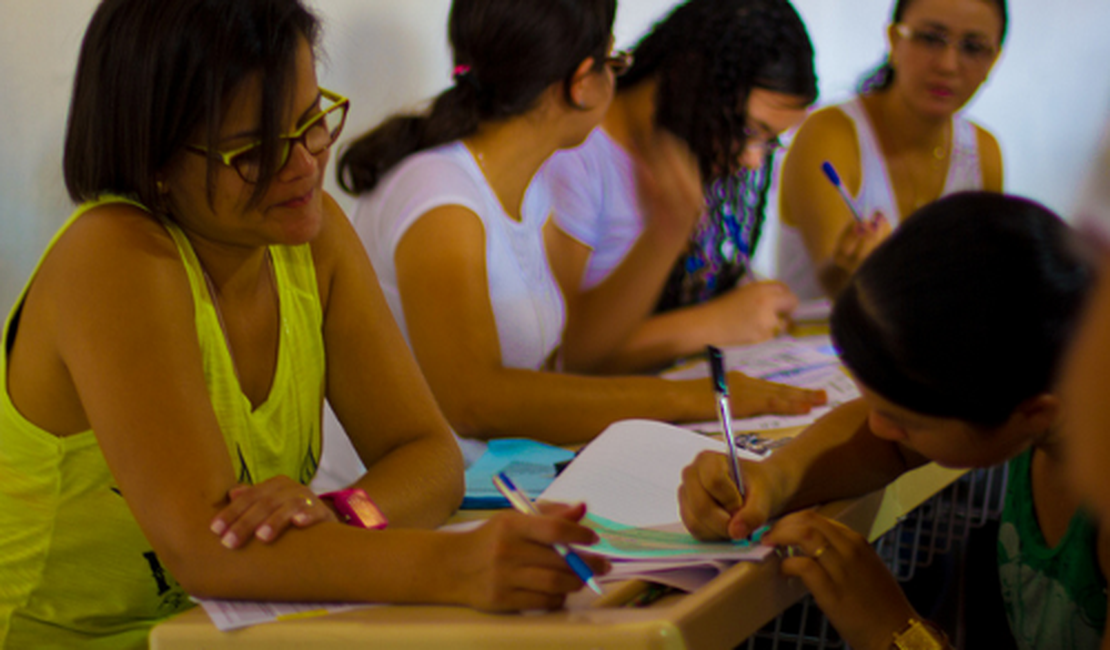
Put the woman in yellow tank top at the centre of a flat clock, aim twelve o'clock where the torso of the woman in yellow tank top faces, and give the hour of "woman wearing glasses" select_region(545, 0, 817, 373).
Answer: The woman wearing glasses is roughly at 9 o'clock from the woman in yellow tank top.

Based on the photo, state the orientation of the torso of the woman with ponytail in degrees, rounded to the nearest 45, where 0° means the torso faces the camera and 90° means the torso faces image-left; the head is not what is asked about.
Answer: approximately 270°

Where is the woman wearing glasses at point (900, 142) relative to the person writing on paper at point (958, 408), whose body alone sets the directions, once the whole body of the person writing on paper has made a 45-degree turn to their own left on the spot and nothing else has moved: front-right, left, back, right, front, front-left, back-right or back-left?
back-right

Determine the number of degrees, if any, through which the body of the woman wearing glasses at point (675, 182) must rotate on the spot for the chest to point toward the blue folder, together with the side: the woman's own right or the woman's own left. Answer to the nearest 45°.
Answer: approximately 45° to the woman's own right

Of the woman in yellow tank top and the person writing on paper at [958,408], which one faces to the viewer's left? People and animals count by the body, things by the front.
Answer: the person writing on paper

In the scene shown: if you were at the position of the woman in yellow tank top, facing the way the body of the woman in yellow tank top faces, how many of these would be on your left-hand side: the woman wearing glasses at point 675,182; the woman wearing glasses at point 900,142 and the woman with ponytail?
3

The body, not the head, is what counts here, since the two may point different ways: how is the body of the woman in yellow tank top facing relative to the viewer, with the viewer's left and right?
facing the viewer and to the right of the viewer

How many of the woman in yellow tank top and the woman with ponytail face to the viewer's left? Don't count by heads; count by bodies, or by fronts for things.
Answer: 0

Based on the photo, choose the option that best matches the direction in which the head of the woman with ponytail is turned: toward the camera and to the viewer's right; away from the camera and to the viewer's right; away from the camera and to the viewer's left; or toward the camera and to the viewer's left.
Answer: away from the camera and to the viewer's right

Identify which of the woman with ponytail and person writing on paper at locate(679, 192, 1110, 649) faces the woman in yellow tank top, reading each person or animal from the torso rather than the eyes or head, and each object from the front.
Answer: the person writing on paper

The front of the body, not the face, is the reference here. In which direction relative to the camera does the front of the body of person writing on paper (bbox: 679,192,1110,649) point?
to the viewer's left
